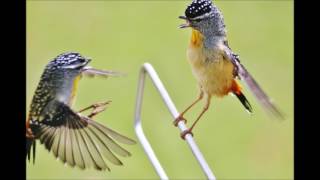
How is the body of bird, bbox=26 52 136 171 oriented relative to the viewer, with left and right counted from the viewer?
facing to the right of the viewer
